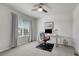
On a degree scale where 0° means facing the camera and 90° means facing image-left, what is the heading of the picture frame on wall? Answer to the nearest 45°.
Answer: approximately 0°
